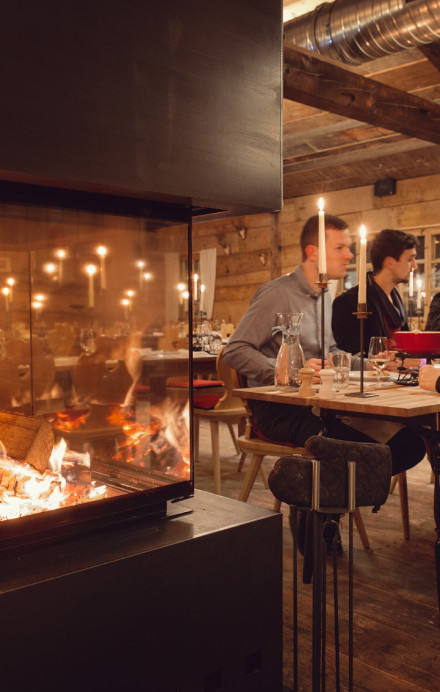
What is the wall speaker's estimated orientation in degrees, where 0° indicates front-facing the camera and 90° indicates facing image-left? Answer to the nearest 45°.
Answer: approximately 45°

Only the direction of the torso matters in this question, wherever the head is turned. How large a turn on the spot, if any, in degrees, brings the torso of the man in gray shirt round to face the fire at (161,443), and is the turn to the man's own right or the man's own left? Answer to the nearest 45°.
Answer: approximately 90° to the man's own right

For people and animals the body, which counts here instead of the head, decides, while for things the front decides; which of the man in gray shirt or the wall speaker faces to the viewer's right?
the man in gray shirt

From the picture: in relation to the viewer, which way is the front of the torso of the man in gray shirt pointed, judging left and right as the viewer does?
facing to the right of the viewer

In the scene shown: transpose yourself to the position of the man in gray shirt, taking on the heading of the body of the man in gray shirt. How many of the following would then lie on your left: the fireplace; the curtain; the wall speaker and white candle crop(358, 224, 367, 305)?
2

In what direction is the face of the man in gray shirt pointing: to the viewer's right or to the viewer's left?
to the viewer's right

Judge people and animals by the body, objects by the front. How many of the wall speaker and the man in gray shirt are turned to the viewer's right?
1

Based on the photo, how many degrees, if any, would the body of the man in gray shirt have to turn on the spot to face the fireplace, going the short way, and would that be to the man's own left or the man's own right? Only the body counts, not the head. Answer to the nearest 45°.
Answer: approximately 90° to the man's own right
